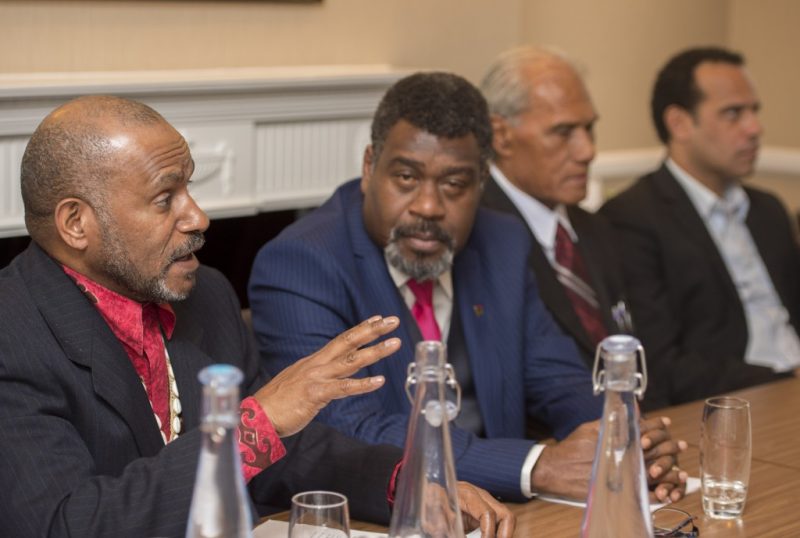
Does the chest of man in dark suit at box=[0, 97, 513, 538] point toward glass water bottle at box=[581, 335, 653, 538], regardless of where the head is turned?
yes

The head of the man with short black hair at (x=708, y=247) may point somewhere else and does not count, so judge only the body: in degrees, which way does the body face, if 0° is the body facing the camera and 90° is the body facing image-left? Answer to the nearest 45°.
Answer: approximately 315°

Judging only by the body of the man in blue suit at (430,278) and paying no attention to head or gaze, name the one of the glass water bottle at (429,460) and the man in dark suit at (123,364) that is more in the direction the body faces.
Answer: the glass water bottle

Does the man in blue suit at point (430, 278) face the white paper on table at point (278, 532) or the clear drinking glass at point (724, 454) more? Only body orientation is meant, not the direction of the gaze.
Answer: the clear drinking glass
